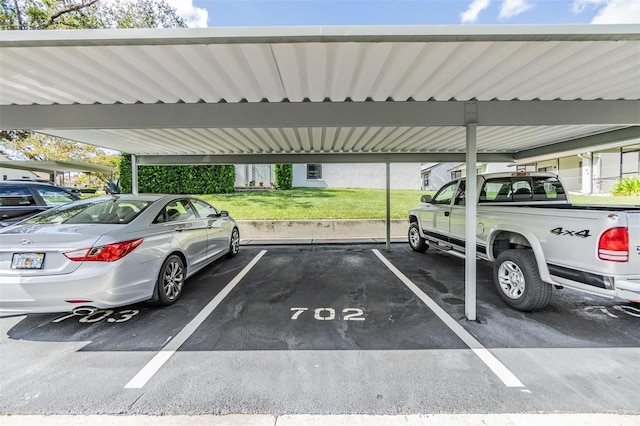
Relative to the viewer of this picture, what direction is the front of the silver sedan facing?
facing away from the viewer and to the right of the viewer

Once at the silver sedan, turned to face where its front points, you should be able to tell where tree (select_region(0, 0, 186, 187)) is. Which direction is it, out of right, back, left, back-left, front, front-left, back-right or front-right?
front-left

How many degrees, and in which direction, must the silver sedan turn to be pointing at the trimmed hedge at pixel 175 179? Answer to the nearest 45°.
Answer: approximately 45° to its left

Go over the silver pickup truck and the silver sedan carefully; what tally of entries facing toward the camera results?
0

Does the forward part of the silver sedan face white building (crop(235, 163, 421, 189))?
yes

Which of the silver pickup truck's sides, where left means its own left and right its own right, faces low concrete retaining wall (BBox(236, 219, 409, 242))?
front

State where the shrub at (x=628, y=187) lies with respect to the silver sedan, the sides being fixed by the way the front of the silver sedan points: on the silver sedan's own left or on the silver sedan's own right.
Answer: on the silver sedan's own right

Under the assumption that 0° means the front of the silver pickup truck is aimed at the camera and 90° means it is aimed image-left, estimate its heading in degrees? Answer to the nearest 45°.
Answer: approximately 135°

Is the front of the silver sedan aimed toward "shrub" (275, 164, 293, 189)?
yes
